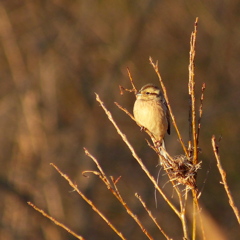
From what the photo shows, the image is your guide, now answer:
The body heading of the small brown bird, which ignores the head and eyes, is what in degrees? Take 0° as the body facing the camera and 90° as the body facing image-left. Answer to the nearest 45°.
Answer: approximately 45°
